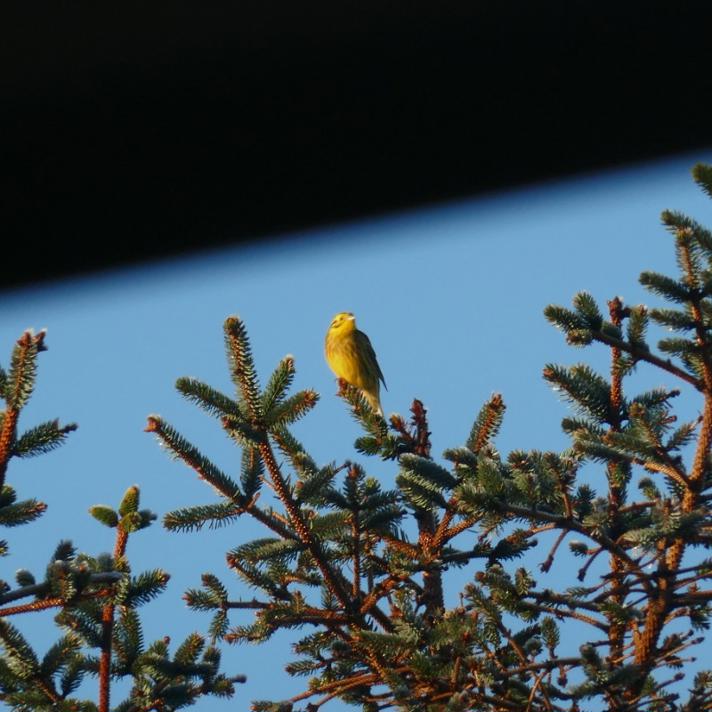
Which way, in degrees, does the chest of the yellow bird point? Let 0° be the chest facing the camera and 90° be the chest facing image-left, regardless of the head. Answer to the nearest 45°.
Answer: approximately 45°

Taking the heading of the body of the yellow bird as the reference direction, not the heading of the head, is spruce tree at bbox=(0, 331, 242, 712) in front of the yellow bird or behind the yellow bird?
in front
